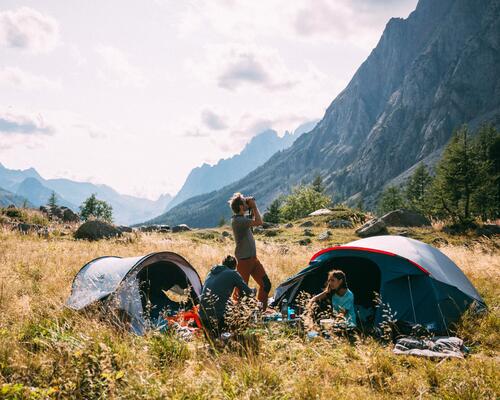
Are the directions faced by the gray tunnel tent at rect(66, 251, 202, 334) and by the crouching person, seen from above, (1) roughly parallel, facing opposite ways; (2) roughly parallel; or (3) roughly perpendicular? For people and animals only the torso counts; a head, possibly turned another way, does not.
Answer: roughly perpendicular

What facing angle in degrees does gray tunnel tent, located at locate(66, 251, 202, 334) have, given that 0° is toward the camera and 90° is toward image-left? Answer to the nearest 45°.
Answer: approximately 315°

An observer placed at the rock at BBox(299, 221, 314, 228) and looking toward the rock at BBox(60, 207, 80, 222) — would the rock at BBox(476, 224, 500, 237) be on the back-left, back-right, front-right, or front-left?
back-left

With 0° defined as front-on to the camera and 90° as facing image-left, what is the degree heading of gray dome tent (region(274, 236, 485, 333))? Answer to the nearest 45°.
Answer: approximately 45°

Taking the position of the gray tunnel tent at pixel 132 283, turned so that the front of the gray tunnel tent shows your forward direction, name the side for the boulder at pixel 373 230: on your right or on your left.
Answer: on your left

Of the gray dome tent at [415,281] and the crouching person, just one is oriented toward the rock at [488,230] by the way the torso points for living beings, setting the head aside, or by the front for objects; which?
the crouching person

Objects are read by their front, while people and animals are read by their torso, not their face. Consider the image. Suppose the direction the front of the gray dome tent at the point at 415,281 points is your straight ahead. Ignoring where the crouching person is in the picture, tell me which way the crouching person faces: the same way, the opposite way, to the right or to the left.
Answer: the opposite way

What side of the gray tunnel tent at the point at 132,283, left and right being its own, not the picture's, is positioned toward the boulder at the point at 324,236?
left

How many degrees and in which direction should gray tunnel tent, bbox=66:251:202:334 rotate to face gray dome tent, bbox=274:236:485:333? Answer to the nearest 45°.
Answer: approximately 45° to its left

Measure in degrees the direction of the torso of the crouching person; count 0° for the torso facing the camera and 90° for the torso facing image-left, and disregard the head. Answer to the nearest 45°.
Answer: approximately 225°

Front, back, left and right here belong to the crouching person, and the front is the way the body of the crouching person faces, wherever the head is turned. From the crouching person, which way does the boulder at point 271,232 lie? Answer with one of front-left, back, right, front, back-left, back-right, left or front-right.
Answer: front-left
